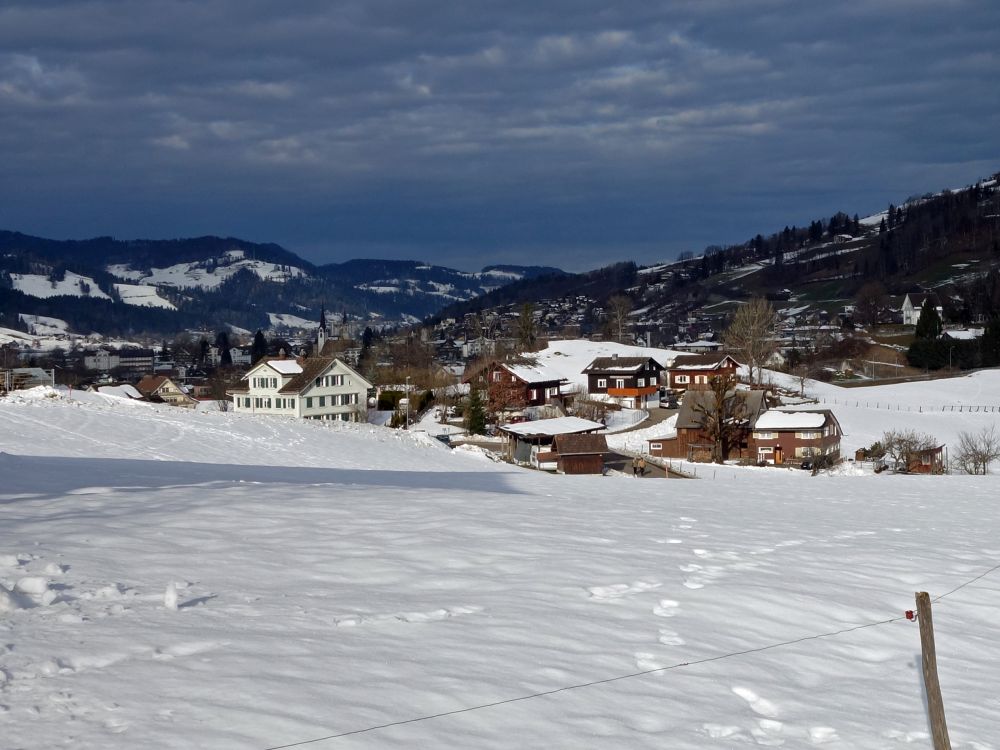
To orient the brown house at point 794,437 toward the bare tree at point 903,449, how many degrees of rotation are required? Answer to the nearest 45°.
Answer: approximately 45° to its left

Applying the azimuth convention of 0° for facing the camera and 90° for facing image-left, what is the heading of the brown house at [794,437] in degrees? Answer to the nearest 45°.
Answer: approximately 0°

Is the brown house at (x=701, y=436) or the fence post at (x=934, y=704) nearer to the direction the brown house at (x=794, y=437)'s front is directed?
the fence post

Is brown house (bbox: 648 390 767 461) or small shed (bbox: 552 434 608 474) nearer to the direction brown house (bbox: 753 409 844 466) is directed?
the small shed

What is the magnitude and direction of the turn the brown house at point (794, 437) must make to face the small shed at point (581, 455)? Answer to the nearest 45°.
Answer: approximately 45° to its right

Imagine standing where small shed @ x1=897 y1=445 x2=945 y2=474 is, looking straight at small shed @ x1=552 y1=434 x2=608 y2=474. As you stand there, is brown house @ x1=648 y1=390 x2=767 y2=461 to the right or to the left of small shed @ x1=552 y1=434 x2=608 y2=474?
right

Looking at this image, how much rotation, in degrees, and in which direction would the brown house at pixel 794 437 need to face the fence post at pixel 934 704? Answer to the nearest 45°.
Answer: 0° — it already faces it
